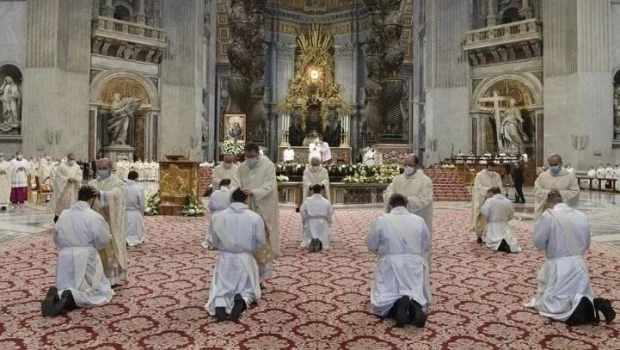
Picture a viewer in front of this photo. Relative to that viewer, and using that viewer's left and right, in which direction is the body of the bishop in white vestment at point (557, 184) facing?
facing the viewer

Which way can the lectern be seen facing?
toward the camera

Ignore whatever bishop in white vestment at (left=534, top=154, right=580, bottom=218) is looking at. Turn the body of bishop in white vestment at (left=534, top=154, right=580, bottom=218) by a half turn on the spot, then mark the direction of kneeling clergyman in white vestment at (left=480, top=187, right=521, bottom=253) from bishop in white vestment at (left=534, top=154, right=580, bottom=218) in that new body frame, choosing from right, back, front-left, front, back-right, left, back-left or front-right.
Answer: front-left

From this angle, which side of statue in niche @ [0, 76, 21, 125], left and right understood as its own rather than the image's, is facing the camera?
front

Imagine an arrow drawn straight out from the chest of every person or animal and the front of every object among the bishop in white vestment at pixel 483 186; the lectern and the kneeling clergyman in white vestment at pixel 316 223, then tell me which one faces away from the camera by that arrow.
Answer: the kneeling clergyman in white vestment at pixel 316 223

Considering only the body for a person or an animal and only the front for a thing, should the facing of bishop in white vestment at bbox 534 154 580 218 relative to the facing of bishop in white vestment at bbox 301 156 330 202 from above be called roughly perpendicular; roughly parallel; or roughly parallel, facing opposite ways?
roughly parallel

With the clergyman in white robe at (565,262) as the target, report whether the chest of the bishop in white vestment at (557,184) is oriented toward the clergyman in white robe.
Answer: yes

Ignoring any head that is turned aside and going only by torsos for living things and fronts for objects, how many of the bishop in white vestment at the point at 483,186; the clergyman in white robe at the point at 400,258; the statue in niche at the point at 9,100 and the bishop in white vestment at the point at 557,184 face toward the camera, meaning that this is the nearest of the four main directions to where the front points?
3

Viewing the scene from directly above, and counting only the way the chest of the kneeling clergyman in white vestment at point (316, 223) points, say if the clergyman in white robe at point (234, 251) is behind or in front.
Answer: behind

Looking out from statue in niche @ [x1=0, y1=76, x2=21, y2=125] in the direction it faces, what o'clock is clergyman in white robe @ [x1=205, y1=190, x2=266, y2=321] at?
The clergyman in white robe is roughly at 12 o'clock from the statue in niche.

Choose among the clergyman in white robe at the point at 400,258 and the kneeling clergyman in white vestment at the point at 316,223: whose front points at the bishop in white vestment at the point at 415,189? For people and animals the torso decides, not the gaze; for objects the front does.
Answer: the clergyman in white robe

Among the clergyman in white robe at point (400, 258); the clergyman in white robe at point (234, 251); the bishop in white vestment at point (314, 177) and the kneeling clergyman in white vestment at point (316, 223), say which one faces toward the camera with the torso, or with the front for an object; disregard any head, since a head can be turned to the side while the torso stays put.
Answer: the bishop in white vestment at point (314, 177)

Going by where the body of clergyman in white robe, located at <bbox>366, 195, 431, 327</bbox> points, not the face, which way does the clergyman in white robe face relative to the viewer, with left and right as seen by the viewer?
facing away from the viewer

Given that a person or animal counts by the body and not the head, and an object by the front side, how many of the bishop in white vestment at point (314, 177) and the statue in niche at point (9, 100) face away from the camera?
0

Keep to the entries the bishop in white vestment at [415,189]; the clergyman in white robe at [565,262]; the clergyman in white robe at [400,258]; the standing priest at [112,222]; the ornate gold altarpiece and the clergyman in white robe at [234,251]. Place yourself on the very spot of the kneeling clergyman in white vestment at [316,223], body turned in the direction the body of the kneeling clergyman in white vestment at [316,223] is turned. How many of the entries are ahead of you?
1

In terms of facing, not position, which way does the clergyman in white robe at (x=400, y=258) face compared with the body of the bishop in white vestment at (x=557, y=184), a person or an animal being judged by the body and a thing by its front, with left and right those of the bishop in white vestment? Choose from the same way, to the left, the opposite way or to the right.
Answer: the opposite way

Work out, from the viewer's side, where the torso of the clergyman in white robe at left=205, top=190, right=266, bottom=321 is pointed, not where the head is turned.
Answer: away from the camera

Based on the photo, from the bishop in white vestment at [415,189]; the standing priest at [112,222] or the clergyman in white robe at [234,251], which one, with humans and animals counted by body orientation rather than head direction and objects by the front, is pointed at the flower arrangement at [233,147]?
the clergyman in white robe
